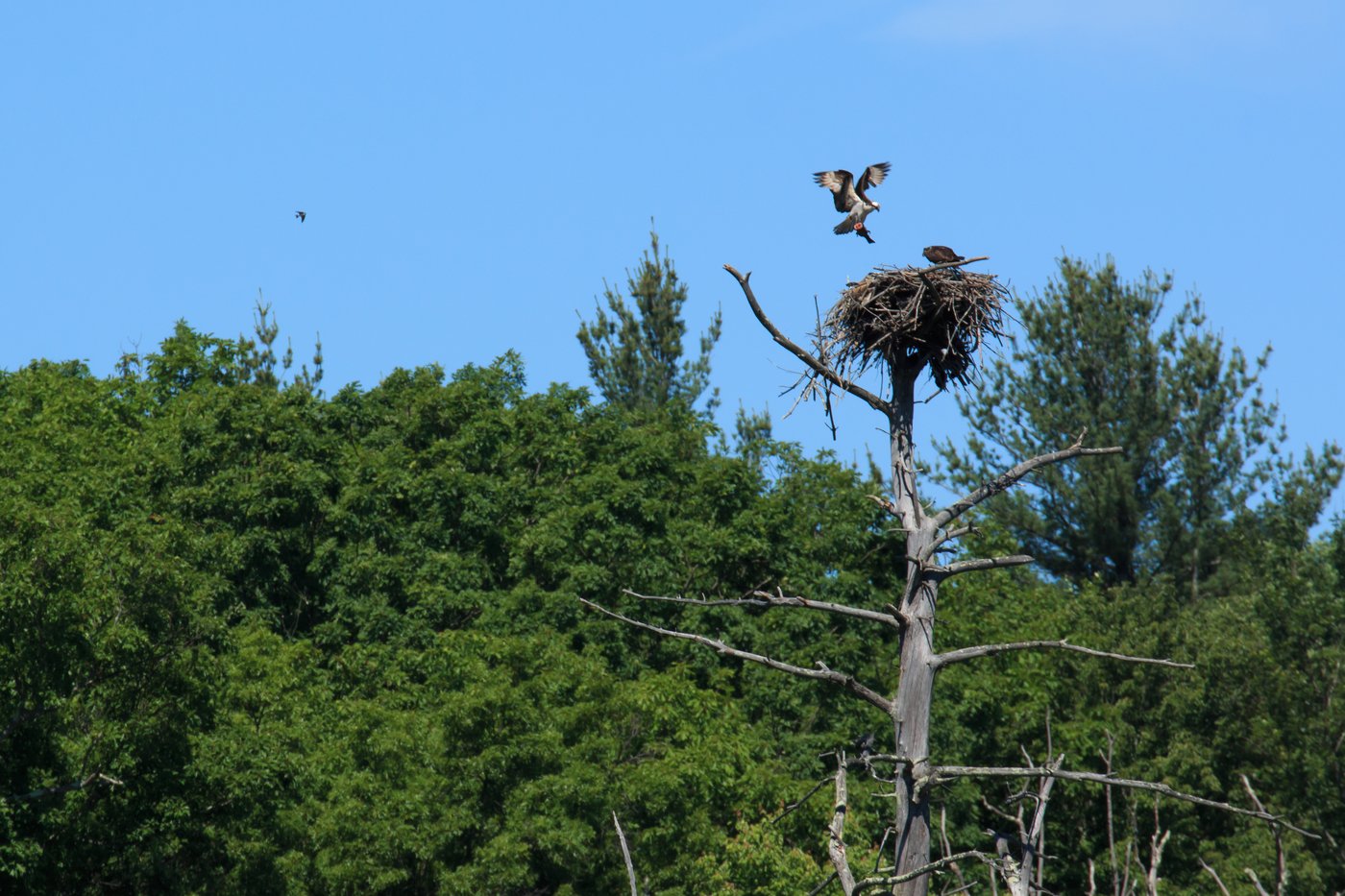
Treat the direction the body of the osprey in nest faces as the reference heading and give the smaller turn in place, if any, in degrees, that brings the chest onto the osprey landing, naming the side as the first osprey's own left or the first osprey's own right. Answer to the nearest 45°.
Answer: approximately 45° to the first osprey's own right

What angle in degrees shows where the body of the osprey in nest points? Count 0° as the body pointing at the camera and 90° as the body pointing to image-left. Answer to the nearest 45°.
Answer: approximately 90°
